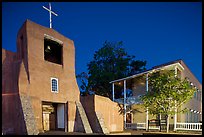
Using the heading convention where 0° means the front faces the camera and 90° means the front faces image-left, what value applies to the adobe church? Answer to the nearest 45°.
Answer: approximately 315°

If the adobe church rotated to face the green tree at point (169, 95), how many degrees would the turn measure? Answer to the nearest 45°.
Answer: approximately 45° to its left

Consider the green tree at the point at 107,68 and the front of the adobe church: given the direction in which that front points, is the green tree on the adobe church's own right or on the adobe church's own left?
on the adobe church's own left
